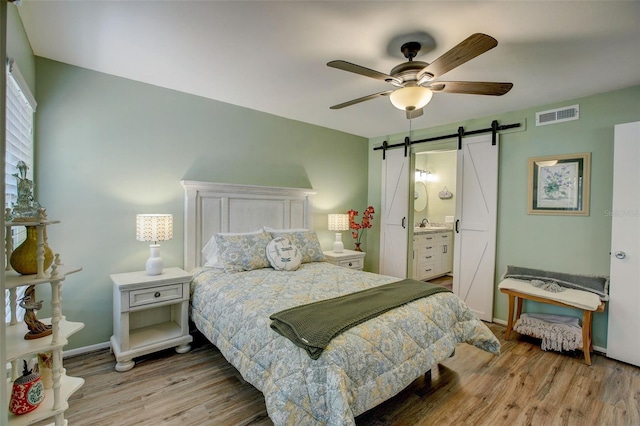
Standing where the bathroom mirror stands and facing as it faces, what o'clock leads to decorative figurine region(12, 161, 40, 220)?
The decorative figurine is roughly at 2 o'clock from the bathroom mirror.

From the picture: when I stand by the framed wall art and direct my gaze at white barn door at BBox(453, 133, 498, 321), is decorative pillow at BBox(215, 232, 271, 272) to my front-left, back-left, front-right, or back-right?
front-left

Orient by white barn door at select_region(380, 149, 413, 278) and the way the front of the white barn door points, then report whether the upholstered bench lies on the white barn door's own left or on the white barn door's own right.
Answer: on the white barn door's own left

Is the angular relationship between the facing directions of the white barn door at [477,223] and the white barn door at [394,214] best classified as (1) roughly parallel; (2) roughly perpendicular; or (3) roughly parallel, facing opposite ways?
roughly parallel

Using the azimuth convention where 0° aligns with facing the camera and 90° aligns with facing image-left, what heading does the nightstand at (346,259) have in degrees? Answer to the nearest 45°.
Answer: approximately 315°

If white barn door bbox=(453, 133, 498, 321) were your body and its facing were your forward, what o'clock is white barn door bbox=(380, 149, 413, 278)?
white barn door bbox=(380, 149, 413, 278) is roughly at 2 o'clock from white barn door bbox=(453, 133, 498, 321).

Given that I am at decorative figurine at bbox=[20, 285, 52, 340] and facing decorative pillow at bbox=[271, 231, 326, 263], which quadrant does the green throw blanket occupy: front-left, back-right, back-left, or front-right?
front-right

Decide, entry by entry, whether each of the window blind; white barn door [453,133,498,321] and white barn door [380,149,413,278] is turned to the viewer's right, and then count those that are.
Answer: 1

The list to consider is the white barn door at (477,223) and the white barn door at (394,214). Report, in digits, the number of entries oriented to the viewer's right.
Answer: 0

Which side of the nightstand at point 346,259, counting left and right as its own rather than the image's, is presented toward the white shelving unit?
right

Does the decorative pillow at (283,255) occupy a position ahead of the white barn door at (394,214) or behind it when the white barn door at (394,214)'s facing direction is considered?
ahead

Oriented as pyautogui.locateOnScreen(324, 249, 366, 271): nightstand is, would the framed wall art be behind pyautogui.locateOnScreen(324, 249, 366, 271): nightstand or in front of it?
in front

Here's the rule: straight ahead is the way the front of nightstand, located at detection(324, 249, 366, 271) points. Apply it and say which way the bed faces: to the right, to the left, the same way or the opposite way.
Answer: the same way

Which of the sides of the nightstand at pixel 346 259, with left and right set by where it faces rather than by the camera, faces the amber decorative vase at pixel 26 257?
right

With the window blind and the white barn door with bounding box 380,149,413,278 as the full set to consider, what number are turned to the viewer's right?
1

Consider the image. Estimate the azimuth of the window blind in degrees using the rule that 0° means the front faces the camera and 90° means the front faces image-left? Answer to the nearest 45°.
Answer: approximately 270°

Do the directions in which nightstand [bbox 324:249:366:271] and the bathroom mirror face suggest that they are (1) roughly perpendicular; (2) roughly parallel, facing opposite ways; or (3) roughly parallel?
roughly parallel

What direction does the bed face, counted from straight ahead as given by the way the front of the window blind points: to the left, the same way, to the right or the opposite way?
to the right

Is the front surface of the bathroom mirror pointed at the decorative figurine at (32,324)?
no
